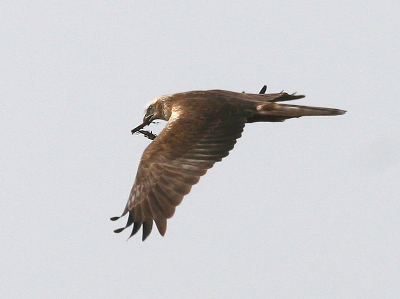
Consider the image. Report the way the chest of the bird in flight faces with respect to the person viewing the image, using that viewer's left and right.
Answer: facing to the left of the viewer
